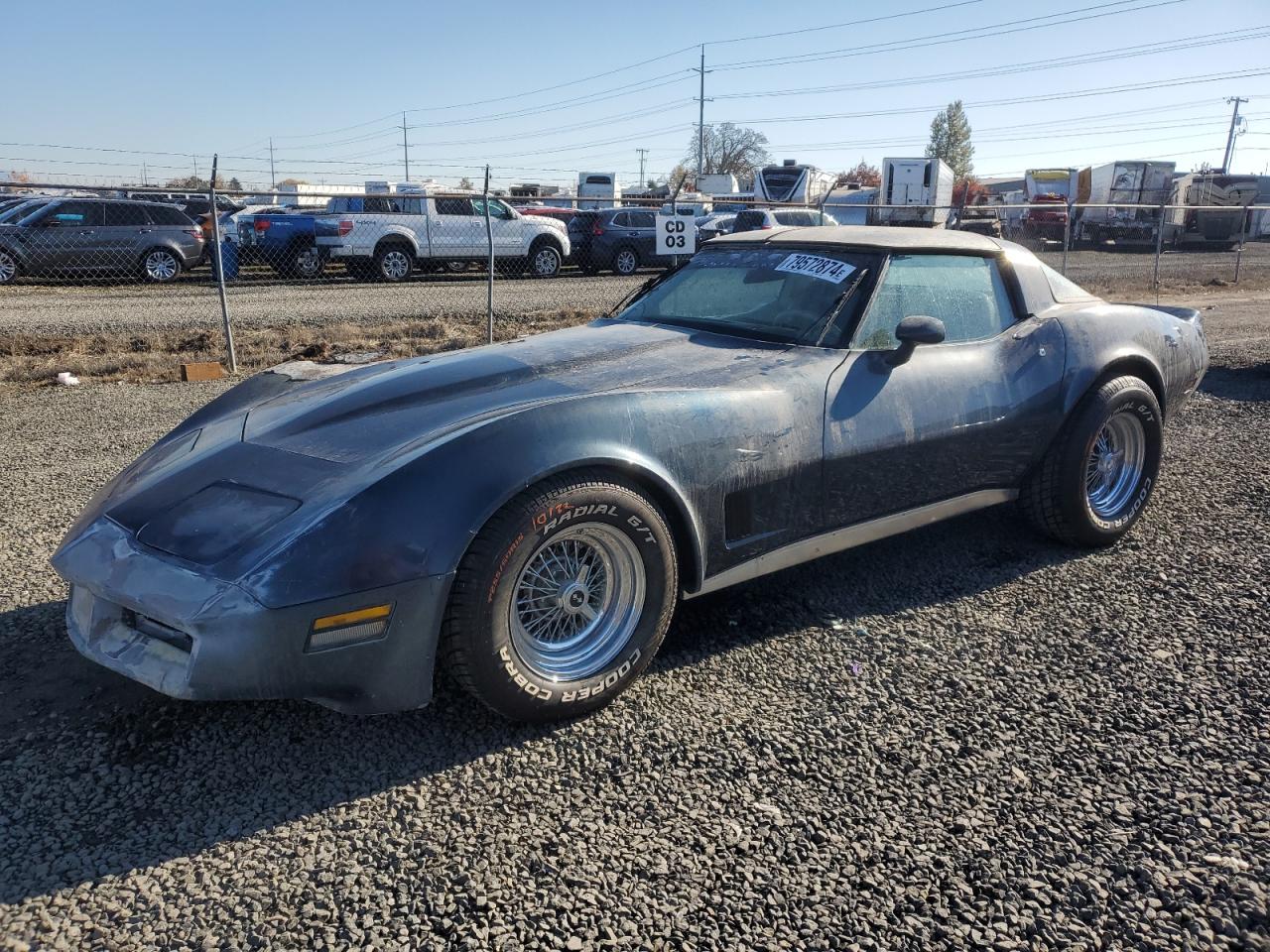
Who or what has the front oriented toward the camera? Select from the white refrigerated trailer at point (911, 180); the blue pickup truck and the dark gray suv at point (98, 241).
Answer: the white refrigerated trailer

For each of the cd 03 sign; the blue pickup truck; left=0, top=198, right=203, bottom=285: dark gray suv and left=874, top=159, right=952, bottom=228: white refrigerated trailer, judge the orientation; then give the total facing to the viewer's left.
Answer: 1

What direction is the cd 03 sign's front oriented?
toward the camera

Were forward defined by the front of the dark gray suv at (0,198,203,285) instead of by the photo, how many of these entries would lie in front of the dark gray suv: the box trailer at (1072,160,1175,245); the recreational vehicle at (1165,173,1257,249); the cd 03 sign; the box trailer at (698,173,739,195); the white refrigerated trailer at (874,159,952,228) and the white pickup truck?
0

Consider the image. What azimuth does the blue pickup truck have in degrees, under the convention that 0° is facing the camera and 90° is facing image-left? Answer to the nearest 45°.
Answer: approximately 225°

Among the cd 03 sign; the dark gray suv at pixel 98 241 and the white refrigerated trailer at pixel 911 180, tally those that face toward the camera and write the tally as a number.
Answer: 2

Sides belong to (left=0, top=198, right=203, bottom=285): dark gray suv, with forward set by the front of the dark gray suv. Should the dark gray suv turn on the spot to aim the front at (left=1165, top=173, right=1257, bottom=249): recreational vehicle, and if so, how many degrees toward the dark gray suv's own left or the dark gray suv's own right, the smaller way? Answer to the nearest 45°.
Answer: approximately 180°

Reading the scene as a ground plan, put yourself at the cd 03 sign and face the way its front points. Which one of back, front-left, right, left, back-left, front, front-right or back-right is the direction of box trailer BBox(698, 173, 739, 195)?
back

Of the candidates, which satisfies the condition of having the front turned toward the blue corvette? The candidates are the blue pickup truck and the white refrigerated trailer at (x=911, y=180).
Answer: the white refrigerated trailer

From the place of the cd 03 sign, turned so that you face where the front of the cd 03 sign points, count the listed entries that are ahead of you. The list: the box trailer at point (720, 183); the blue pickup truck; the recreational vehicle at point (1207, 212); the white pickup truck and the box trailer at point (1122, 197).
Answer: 0

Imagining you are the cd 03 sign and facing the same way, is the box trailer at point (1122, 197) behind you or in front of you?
behind

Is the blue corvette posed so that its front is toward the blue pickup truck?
no

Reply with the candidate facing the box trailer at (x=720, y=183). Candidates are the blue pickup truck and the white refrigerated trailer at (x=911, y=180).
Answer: the blue pickup truck

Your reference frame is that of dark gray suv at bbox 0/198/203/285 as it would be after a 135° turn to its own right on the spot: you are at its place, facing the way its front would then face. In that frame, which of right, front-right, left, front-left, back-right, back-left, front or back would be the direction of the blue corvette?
back-right

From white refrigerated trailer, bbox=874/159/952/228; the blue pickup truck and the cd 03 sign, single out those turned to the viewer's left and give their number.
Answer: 0

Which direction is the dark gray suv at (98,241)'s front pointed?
to the viewer's left

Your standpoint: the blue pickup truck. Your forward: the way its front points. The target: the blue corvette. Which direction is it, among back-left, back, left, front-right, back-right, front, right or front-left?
back-right

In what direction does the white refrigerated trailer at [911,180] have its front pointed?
toward the camera

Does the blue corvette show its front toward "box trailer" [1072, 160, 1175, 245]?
no
